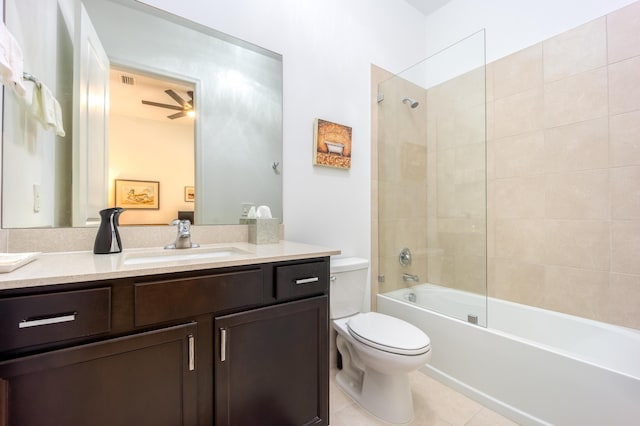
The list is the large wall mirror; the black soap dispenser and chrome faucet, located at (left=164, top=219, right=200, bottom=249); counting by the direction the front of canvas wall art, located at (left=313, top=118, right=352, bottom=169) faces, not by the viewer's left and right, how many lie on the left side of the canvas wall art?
0

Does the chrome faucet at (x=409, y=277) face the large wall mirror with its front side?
no

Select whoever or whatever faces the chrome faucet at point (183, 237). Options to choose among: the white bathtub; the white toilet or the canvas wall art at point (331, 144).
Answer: the white bathtub

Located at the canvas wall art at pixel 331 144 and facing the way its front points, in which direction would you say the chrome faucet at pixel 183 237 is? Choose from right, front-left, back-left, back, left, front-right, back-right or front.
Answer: right

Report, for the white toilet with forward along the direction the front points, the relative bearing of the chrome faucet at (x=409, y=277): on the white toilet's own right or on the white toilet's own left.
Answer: on the white toilet's own left

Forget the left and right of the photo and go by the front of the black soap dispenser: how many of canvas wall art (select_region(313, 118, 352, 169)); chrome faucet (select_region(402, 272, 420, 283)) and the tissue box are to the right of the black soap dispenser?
0

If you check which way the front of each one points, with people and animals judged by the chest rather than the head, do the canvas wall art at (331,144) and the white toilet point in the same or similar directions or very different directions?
same or similar directions

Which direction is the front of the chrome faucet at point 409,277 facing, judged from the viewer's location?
facing the viewer and to the right of the viewer

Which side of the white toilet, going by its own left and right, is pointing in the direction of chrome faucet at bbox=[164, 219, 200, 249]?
right

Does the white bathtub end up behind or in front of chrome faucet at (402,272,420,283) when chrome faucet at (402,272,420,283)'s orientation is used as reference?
in front

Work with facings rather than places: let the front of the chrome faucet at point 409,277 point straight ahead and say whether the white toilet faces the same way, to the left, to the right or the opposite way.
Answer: the same way

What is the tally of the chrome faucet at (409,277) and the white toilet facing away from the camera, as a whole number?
0

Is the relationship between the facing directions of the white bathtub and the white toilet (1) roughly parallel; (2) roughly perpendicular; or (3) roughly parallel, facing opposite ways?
roughly perpendicular

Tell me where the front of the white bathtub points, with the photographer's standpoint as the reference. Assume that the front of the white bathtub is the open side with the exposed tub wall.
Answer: facing the viewer and to the left of the viewer

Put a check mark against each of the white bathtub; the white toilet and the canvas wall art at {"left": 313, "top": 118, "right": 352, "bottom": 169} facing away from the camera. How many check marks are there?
0
